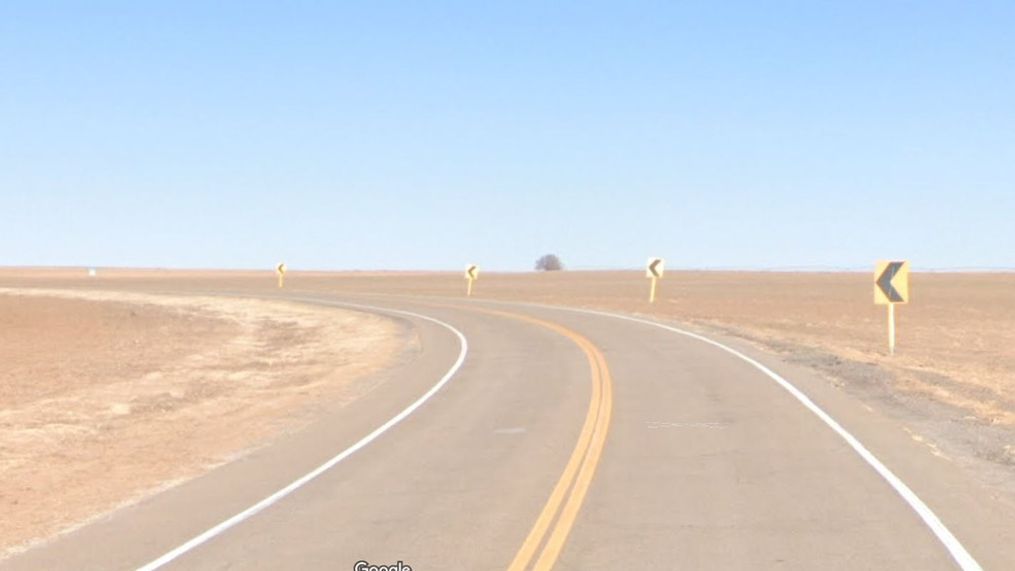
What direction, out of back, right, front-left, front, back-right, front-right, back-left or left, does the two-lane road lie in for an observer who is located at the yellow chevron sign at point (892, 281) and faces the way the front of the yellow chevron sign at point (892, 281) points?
front

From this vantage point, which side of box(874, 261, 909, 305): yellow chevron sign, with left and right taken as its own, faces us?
front
